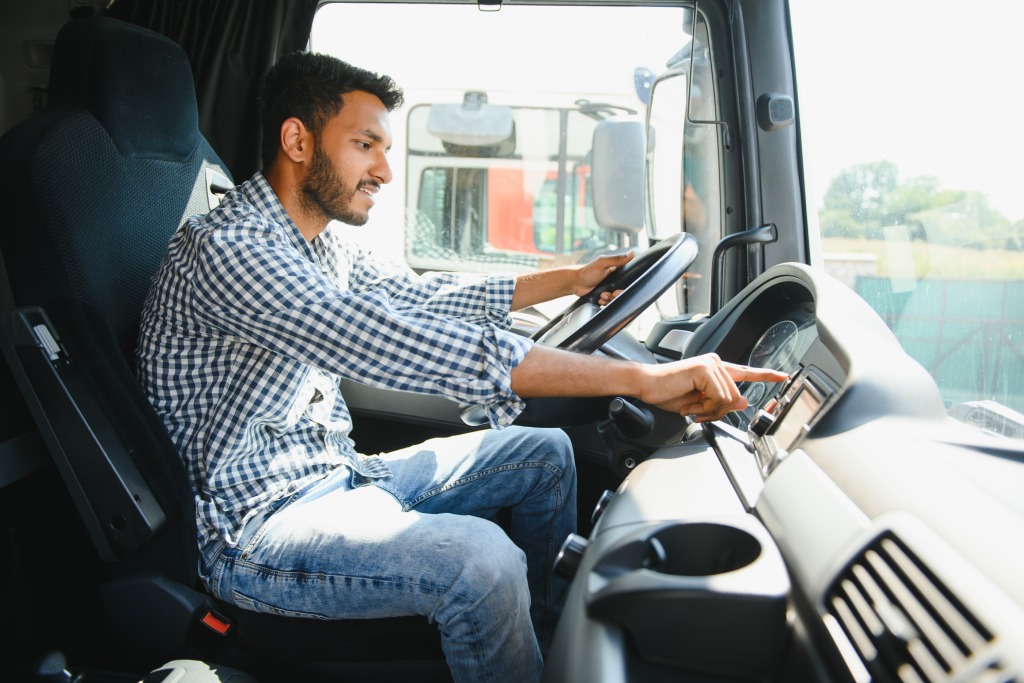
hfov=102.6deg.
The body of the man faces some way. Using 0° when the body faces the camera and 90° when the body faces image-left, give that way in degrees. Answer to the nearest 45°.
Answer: approximately 270°

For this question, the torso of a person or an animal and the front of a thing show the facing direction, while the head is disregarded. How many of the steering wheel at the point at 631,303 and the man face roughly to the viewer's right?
1

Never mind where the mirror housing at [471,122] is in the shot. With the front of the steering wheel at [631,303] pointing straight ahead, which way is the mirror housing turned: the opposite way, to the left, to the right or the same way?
to the right

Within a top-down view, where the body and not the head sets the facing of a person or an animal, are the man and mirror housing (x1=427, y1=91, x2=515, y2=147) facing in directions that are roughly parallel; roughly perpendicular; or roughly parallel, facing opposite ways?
roughly perpendicular

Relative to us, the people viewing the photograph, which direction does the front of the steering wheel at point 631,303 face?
facing to the left of the viewer

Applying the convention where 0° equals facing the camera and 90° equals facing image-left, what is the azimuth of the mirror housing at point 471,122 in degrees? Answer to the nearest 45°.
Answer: approximately 180°

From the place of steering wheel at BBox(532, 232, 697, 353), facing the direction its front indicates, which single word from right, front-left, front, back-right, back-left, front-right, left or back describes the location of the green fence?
back

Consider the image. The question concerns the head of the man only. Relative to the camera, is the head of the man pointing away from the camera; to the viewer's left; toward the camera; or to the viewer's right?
to the viewer's right

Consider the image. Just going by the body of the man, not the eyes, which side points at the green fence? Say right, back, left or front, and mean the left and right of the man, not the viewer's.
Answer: front
